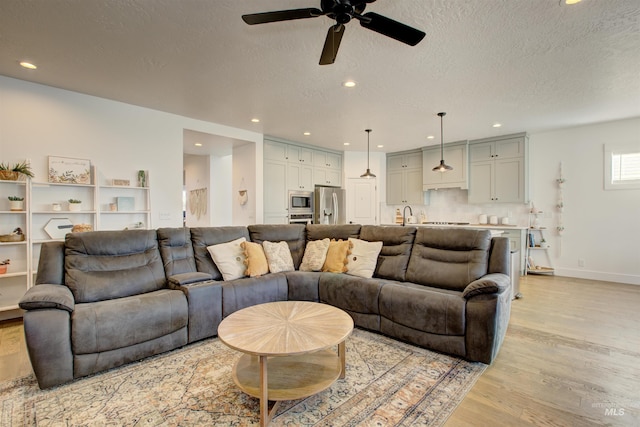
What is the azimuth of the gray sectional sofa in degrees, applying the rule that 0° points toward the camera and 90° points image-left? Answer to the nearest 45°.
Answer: approximately 0°

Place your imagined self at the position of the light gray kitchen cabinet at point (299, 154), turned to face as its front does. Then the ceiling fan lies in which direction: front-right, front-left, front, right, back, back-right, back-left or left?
front-right

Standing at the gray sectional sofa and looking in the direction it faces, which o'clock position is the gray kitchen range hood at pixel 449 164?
The gray kitchen range hood is roughly at 8 o'clock from the gray sectional sofa.

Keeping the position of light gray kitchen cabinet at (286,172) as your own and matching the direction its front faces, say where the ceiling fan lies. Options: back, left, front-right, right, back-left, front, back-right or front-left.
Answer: front-right

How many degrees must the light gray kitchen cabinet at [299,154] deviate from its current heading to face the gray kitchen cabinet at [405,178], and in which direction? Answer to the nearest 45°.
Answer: approximately 45° to its left

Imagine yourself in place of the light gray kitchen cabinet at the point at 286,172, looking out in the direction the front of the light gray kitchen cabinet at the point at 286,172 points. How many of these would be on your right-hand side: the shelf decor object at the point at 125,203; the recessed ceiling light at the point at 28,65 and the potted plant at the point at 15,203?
3

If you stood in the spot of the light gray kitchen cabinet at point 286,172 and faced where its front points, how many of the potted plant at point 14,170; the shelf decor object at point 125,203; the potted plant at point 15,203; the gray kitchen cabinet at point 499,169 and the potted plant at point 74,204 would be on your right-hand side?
4

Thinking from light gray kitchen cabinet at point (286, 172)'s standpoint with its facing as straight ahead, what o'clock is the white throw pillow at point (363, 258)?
The white throw pillow is roughly at 1 o'clock from the light gray kitchen cabinet.

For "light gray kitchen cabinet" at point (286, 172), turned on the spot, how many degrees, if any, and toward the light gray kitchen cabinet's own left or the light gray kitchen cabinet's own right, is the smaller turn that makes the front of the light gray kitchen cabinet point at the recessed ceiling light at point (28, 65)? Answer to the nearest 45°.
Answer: approximately 90° to the light gray kitchen cabinet's own right

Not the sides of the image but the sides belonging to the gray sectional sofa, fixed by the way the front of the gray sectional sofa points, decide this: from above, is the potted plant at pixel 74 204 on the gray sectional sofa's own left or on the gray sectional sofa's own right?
on the gray sectional sofa's own right

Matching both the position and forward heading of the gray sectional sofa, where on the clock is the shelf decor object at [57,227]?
The shelf decor object is roughly at 4 o'clock from the gray sectional sofa.

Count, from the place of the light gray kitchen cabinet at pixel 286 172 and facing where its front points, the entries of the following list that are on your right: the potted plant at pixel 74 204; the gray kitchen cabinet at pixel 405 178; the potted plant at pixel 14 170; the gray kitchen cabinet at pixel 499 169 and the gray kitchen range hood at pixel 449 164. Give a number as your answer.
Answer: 2
